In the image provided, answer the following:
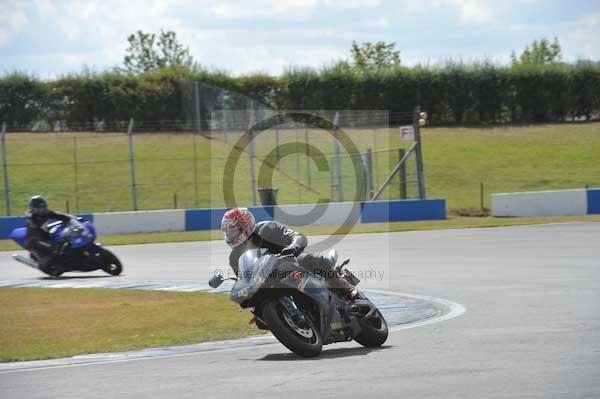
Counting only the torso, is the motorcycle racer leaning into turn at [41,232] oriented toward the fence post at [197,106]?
no

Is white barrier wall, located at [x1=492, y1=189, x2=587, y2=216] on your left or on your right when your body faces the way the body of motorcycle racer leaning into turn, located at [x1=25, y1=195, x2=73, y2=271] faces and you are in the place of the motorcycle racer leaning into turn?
on your left

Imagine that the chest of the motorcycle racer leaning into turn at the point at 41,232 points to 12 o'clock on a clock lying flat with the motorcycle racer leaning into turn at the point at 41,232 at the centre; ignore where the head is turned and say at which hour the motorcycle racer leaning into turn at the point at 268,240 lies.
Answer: the motorcycle racer leaning into turn at the point at 268,240 is roughly at 1 o'clock from the motorcycle racer leaning into turn at the point at 41,232.

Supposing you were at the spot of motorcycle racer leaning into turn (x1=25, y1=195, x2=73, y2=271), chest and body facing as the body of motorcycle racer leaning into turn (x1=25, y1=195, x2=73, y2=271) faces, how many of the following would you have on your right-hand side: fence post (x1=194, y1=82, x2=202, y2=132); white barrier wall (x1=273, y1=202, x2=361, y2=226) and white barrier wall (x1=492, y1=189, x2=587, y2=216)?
0

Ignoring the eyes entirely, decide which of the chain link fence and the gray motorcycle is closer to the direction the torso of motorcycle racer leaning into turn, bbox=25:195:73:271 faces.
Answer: the gray motorcycle

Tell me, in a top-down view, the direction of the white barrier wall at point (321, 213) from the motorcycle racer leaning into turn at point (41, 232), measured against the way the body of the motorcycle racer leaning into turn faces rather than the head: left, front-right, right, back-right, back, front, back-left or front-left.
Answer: left

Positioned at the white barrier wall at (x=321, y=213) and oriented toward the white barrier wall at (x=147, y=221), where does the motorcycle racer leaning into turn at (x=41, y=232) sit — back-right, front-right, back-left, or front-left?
front-left

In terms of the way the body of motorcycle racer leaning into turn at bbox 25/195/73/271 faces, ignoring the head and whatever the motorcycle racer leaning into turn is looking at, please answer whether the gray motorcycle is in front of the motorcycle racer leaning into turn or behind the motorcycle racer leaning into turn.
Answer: in front

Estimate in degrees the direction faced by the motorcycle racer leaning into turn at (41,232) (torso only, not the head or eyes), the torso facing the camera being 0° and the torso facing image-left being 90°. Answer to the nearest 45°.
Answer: approximately 315°

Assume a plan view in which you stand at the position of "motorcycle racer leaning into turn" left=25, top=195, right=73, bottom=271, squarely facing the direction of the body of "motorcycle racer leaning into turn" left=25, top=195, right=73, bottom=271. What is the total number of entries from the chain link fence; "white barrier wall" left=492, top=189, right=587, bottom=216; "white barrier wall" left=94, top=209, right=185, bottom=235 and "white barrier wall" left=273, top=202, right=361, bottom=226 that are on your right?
0

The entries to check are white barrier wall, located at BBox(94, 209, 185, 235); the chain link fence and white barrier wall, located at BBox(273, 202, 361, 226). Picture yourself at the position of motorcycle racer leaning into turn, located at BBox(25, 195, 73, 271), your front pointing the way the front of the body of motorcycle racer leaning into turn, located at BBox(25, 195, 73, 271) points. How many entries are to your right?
0

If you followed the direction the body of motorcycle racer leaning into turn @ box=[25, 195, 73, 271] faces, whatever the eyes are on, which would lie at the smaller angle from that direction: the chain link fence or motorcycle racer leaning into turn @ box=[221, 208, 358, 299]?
the motorcycle racer leaning into turn

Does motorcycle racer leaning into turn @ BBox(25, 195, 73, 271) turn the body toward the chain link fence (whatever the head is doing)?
no

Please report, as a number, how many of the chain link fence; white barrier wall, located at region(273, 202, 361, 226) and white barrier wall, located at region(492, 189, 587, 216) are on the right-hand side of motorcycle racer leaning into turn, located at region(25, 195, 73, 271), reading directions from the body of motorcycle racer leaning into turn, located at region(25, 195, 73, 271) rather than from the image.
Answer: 0

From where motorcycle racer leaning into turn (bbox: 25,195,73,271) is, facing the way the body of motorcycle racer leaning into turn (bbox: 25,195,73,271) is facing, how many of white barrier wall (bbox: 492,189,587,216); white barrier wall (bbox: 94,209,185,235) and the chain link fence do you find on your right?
0

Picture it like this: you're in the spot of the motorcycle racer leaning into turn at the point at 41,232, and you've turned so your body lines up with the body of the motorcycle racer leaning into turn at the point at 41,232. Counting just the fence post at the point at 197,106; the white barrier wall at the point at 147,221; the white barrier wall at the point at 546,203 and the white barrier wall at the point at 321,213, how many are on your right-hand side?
0
